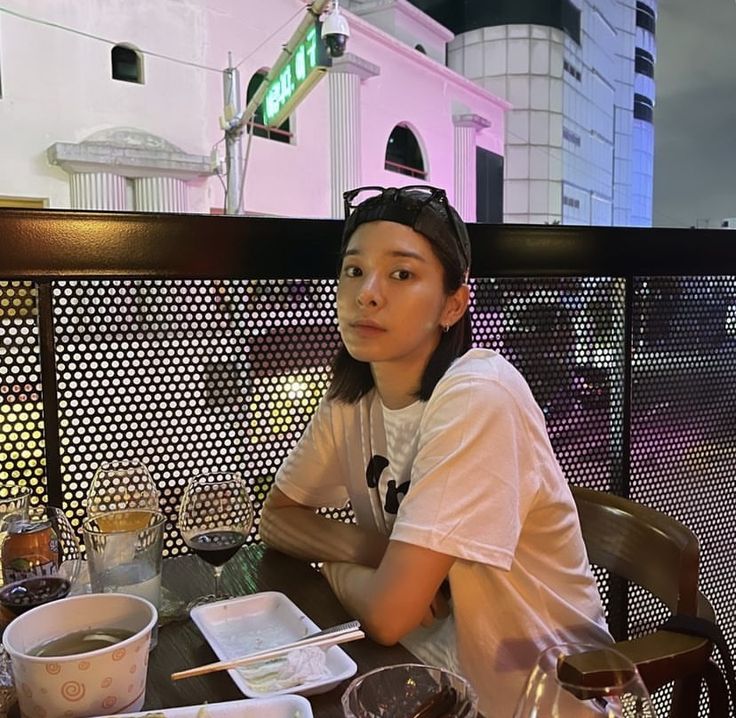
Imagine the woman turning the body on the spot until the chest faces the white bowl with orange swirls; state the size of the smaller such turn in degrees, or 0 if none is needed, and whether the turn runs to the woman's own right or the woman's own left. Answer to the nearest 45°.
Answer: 0° — they already face it

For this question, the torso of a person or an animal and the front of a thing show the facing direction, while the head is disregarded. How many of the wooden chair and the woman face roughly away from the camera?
0

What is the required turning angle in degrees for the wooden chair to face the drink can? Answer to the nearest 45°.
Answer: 0° — it already faces it

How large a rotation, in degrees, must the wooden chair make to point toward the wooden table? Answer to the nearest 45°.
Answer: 0° — it already faces it

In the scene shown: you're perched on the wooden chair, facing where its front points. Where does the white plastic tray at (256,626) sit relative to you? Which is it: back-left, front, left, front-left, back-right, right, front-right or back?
front

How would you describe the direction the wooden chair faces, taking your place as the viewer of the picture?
facing the viewer and to the left of the viewer

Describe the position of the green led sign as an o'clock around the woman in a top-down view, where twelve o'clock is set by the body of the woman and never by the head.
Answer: The green led sign is roughly at 4 o'clock from the woman.

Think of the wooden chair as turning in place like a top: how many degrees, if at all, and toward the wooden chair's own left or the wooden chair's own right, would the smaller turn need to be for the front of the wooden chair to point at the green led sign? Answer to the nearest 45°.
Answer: approximately 90° to the wooden chair's own right

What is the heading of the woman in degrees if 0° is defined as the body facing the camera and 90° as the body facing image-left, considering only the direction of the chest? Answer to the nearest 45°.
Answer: approximately 45°

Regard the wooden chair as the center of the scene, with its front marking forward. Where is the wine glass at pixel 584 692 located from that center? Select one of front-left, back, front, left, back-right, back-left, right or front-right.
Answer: front-left

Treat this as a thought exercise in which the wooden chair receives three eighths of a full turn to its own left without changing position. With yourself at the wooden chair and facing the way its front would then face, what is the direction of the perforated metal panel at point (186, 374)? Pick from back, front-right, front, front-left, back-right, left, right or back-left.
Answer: back

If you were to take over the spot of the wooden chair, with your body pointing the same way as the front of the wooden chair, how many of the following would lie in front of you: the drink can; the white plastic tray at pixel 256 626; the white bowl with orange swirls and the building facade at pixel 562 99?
3

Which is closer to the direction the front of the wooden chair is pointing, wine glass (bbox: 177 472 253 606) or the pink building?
the wine glass

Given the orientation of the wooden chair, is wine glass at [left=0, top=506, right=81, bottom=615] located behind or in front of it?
in front

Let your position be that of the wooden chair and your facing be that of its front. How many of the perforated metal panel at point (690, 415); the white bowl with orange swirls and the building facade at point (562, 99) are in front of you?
1
